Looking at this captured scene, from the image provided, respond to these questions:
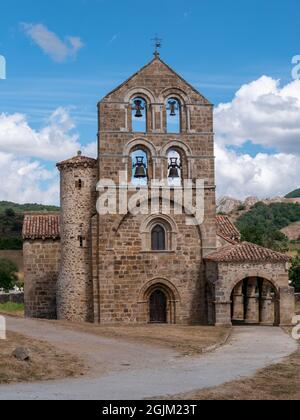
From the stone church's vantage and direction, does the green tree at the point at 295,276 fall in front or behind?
behind

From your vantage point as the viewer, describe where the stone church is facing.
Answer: facing the viewer
